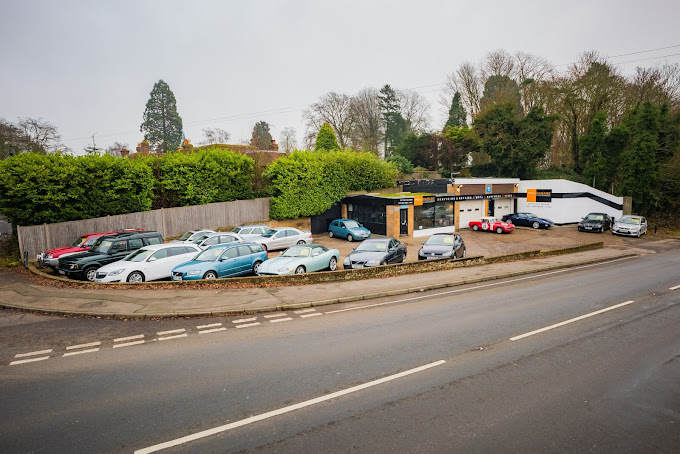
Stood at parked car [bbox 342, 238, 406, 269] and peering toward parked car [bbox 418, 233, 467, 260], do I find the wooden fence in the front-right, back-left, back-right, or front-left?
back-left

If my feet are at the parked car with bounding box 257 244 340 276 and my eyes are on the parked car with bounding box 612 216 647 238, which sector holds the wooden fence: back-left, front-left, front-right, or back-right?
back-left

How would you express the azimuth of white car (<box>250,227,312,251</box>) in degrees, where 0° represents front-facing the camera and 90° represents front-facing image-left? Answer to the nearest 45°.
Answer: approximately 45°

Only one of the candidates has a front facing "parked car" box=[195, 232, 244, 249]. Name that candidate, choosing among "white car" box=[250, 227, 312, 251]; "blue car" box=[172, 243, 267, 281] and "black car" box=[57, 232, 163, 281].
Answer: the white car

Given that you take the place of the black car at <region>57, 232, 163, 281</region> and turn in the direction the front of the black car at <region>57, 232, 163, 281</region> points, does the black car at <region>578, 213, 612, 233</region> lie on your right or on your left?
on your left

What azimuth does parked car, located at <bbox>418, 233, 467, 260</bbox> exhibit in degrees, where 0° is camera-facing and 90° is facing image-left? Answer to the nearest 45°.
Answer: approximately 45°

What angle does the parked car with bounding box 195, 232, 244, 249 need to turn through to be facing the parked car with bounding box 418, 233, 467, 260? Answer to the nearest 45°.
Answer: approximately 135° to its left

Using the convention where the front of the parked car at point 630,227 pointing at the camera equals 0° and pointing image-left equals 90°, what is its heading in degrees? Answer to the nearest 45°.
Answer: approximately 45°

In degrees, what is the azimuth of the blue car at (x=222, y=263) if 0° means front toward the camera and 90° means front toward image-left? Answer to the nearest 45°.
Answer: approximately 45°
